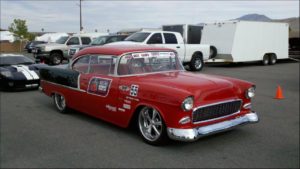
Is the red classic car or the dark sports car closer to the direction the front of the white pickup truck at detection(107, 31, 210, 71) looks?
the dark sports car

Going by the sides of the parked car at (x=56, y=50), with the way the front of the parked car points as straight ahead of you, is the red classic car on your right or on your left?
on your left

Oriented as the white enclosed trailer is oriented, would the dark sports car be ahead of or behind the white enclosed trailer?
ahead

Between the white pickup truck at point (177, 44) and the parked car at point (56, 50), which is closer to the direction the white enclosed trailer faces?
the white pickup truck

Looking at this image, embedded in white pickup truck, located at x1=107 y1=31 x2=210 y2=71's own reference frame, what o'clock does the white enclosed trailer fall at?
The white enclosed trailer is roughly at 6 o'clock from the white pickup truck.

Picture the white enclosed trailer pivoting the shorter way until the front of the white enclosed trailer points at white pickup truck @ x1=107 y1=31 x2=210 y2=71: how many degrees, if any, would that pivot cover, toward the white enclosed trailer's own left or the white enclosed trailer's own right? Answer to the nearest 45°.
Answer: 0° — it already faces it

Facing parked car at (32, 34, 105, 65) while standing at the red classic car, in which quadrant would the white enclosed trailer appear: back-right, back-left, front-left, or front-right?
front-right

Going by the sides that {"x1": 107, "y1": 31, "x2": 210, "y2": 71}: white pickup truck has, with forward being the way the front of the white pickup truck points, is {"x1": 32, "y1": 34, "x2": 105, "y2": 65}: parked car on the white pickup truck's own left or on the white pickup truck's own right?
on the white pickup truck's own right

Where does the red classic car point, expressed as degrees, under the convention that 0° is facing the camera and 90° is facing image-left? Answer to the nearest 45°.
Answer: approximately 315°

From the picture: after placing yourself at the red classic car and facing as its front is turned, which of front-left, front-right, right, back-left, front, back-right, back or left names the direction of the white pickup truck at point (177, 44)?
back-left

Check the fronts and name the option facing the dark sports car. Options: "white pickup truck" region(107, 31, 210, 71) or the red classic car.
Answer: the white pickup truck

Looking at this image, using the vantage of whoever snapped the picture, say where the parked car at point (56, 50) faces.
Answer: facing the viewer and to the left of the viewer

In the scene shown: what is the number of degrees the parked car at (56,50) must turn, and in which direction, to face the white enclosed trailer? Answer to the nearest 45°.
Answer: approximately 135° to its left

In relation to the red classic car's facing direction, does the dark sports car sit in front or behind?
behind

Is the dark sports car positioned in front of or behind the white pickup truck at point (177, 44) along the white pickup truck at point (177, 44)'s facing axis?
in front

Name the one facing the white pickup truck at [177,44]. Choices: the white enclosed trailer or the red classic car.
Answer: the white enclosed trailer
